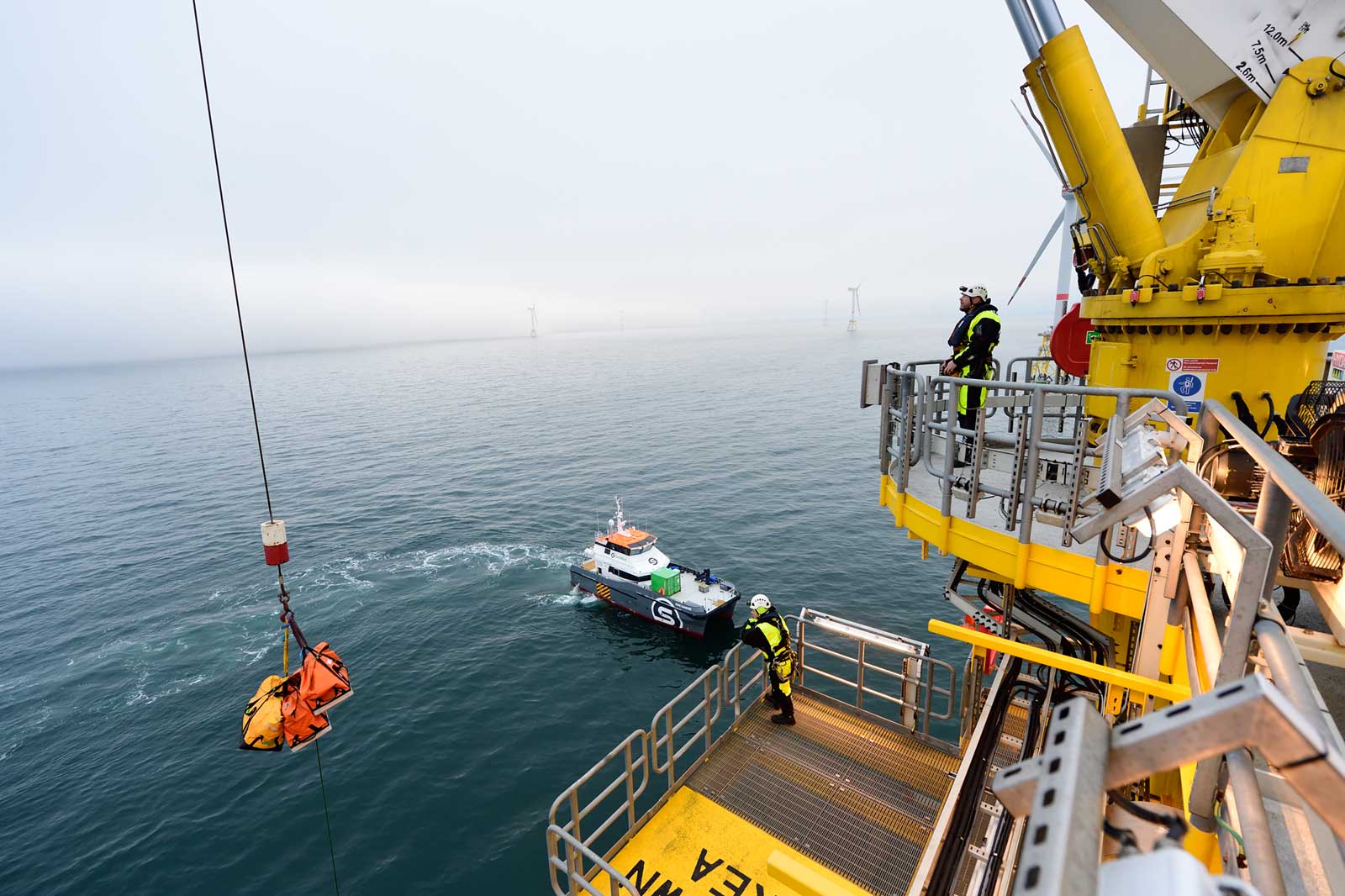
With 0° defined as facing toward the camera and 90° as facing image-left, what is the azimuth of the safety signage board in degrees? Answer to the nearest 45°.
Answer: approximately 0°

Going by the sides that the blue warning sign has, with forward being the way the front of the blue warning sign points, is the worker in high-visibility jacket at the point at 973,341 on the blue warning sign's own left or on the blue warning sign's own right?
on the blue warning sign's own right

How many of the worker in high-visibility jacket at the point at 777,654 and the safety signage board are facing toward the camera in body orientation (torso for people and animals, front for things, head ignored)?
1

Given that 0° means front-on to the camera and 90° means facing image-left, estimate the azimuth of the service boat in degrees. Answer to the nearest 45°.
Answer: approximately 315°

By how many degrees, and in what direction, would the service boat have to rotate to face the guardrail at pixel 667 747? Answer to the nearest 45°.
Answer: approximately 45° to its right

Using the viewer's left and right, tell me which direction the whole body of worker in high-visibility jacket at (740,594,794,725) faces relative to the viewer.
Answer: facing to the left of the viewer

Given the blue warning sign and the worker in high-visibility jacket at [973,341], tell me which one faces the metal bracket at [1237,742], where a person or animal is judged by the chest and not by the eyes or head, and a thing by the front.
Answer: the blue warning sign

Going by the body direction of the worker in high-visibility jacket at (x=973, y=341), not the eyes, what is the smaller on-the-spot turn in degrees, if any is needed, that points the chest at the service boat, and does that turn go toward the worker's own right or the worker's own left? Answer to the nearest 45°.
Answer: approximately 45° to the worker's own right

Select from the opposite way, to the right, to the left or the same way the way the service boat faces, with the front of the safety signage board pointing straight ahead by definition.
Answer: to the left

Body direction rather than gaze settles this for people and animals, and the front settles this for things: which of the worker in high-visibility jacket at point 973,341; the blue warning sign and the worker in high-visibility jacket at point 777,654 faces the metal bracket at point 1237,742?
the blue warning sign

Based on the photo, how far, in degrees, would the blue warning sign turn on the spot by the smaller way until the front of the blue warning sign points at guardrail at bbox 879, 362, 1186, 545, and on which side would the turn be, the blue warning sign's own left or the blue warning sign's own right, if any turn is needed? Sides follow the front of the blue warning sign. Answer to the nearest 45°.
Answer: approximately 45° to the blue warning sign's own right
